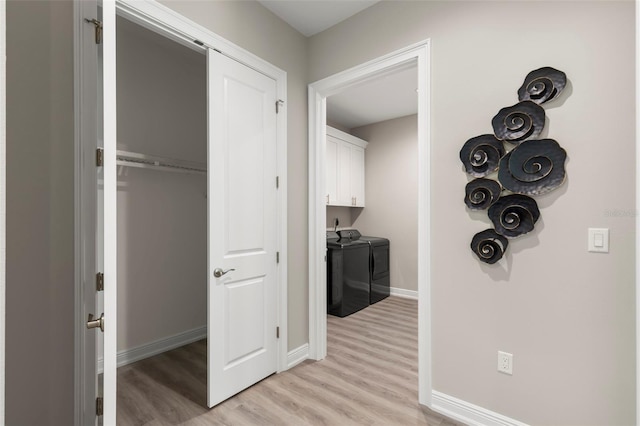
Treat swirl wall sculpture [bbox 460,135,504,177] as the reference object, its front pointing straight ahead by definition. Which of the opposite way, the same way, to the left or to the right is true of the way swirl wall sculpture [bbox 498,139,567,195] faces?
the same way

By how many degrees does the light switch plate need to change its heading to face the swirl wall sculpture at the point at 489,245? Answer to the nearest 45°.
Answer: approximately 90° to its right

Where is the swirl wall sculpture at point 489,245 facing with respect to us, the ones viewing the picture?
facing the viewer

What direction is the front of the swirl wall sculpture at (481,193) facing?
toward the camera

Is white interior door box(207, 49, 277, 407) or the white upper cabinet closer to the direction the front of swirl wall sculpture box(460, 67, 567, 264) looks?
the white interior door

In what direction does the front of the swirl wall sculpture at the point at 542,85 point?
toward the camera

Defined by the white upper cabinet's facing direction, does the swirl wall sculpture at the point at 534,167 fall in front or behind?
in front

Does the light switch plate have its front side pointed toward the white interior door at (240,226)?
no

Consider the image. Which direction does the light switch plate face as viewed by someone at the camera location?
facing the viewer

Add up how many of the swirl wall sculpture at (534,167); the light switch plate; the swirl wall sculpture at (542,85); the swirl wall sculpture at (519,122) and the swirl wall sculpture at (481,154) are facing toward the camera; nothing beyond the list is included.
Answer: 5

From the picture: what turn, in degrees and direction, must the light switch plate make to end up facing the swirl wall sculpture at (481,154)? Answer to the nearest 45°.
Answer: approximately 90° to its right

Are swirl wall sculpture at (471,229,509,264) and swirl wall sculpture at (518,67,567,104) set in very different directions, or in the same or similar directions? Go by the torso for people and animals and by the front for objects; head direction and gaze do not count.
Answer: same or similar directions

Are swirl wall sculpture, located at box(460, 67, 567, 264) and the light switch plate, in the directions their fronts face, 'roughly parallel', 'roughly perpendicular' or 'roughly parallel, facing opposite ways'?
roughly parallel

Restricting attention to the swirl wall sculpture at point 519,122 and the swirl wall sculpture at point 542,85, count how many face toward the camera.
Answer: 2

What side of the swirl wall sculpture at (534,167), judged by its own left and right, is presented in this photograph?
front

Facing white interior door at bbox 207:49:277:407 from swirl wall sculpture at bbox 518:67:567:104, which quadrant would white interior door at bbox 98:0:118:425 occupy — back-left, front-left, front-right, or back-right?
front-left
